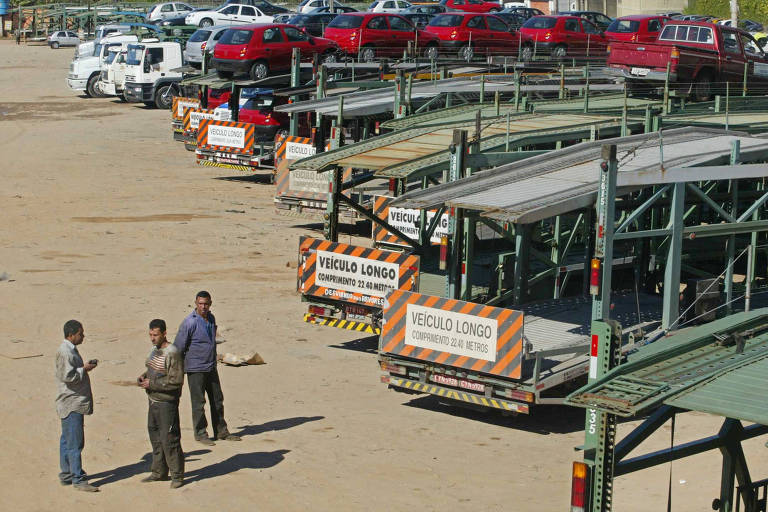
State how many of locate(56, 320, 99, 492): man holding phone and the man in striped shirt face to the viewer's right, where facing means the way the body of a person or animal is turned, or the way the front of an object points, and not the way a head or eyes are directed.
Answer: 1

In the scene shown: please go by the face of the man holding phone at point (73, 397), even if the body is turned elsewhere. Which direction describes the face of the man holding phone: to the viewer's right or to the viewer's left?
to the viewer's right

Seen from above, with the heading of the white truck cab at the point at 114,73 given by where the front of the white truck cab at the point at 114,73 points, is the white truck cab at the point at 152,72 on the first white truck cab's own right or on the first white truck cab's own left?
on the first white truck cab's own left

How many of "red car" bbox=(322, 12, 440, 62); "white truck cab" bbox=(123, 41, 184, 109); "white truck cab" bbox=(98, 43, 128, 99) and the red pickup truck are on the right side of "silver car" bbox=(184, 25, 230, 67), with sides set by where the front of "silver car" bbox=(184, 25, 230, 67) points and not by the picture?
2

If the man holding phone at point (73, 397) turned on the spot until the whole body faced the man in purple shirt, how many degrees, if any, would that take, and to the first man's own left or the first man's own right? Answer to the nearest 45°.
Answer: approximately 45° to the first man's own left

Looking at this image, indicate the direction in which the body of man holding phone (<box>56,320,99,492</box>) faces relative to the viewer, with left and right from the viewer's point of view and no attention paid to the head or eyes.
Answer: facing to the right of the viewer

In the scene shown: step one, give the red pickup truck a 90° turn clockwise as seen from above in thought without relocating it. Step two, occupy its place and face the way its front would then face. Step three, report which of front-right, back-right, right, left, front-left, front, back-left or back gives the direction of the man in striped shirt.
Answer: front-right
